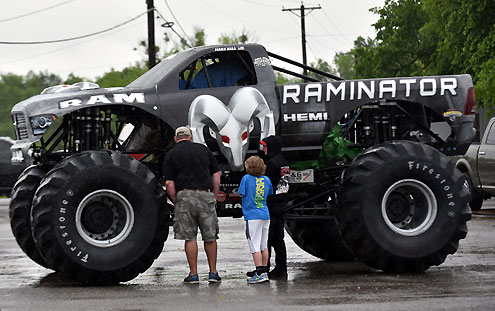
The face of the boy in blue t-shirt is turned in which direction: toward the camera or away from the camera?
away from the camera

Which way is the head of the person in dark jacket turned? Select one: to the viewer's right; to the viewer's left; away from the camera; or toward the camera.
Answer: to the viewer's left

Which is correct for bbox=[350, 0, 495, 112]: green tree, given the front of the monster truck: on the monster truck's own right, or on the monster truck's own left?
on the monster truck's own right

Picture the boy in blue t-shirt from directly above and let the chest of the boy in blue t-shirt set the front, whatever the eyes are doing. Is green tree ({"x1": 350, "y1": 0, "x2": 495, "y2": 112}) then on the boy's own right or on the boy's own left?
on the boy's own right

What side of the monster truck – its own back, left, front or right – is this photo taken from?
left

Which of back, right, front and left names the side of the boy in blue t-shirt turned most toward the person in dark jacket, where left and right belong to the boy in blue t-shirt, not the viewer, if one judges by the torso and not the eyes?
right

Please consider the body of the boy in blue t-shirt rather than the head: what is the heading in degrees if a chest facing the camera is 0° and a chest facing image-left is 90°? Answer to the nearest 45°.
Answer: approximately 135°
